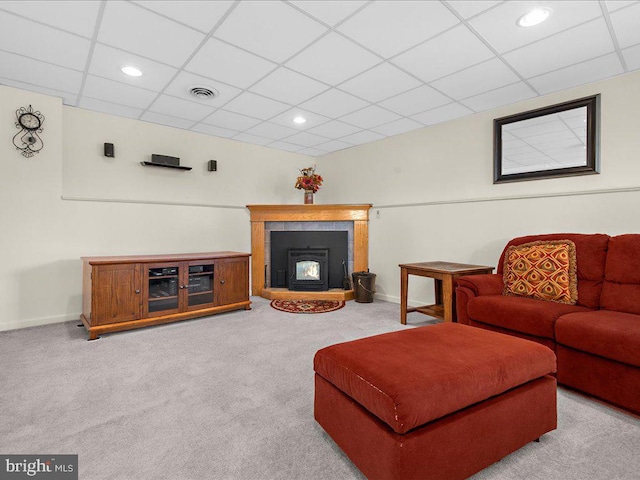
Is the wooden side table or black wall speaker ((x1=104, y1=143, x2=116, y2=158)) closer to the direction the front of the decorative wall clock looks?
the wooden side table

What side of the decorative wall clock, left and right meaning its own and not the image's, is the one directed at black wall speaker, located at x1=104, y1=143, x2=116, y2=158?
left

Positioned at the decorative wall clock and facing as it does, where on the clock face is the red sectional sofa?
The red sectional sofa is roughly at 11 o'clock from the decorative wall clock.
